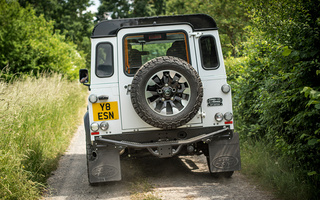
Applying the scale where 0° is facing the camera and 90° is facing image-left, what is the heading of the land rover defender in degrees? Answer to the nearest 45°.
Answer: approximately 180°

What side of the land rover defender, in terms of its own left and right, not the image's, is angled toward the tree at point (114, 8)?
front

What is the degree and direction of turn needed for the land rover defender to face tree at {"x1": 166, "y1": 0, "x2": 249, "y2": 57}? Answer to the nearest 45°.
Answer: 0° — it already faces it

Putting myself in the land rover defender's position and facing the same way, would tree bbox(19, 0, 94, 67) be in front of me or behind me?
in front

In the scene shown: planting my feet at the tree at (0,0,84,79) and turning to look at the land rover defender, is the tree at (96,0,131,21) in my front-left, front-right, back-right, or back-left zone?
back-left

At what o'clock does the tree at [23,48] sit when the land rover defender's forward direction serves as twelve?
The tree is roughly at 11 o'clock from the land rover defender.
